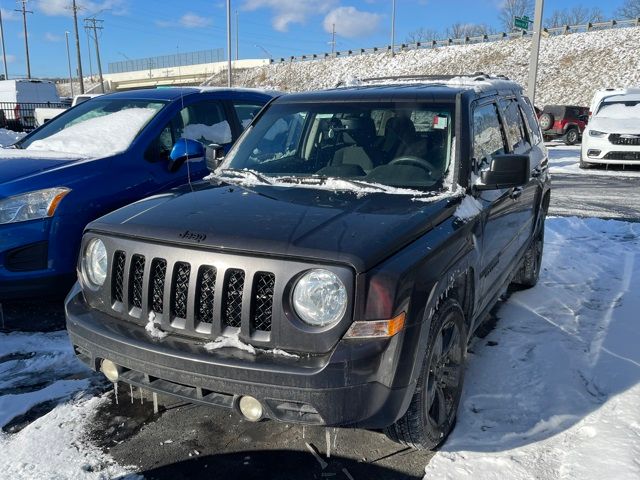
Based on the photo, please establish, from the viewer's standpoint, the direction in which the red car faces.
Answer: facing away from the viewer and to the right of the viewer

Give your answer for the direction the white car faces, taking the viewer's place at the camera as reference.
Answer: facing the viewer

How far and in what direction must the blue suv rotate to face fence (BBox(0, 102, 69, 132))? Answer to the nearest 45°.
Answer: approximately 135° to its right

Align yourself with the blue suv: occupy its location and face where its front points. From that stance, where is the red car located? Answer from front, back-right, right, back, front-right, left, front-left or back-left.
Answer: back

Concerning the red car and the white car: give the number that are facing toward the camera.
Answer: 1

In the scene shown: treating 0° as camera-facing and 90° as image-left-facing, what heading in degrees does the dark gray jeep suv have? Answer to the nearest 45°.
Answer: approximately 45°

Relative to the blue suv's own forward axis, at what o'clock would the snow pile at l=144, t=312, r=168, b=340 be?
The snow pile is roughly at 10 o'clock from the blue suv.

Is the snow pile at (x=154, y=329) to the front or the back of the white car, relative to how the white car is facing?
to the front

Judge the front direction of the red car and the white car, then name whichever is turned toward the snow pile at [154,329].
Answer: the white car

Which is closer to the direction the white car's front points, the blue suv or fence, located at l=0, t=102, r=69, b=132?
the blue suv

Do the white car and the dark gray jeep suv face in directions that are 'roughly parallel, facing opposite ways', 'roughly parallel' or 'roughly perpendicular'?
roughly parallel

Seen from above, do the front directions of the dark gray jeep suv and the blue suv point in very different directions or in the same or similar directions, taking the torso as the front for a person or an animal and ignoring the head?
same or similar directions

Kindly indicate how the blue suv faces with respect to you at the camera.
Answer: facing the viewer and to the left of the viewer

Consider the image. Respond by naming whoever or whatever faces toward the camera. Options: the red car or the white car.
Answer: the white car
